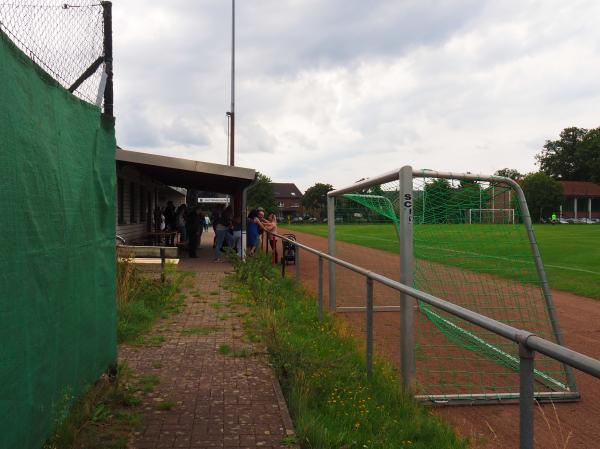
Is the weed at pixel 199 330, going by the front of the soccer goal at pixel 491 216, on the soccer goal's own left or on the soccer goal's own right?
on the soccer goal's own right

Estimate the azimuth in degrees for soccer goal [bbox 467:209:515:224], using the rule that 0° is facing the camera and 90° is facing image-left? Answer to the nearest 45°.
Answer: approximately 0°

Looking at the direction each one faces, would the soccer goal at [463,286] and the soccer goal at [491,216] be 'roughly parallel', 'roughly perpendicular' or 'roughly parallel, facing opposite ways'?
roughly perpendicular

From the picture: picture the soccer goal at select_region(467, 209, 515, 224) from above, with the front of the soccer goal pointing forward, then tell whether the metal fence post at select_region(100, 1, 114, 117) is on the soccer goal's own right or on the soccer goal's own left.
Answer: on the soccer goal's own right
